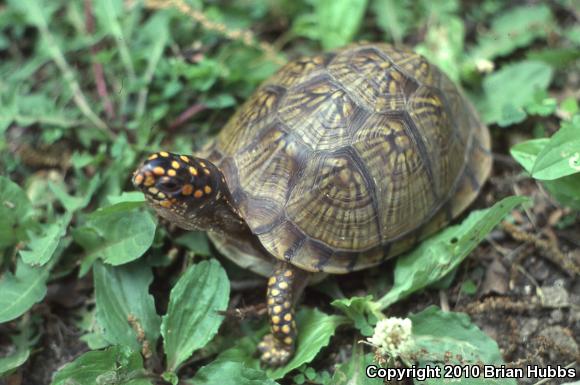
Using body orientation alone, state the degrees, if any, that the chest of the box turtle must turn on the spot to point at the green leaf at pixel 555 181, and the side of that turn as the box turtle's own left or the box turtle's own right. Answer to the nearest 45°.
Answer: approximately 135° to the box turtle's own left

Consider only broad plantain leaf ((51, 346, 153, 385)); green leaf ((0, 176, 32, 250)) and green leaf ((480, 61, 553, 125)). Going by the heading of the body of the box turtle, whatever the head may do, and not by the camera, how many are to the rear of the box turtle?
1

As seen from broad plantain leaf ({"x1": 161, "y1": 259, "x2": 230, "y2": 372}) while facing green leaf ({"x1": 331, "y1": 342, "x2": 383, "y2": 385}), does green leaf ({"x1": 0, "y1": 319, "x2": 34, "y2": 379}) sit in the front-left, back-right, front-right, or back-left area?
back-right

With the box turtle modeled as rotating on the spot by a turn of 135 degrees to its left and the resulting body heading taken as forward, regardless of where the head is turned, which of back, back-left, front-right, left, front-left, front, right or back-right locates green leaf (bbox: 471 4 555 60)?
front-left

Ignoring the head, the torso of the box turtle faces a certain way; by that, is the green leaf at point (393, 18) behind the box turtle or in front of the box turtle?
behind

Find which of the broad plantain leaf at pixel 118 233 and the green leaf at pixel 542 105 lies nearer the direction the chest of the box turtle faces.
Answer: the broad plantain leaf

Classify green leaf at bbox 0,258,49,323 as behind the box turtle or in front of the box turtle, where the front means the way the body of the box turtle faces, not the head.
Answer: in front

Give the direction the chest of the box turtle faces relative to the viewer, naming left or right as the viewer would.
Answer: facing the viewer and to the left of the viewer

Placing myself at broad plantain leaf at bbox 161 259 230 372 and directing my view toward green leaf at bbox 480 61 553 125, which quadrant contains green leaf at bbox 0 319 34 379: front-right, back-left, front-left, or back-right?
back-left

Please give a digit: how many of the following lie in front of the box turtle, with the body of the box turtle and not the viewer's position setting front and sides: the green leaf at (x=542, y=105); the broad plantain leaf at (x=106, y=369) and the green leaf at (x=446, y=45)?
1

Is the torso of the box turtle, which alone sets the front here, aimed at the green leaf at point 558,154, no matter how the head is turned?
no

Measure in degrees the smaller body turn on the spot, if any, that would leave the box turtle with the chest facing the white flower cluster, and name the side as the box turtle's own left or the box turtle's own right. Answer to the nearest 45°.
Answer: approximately 45° to the box turtle's own left

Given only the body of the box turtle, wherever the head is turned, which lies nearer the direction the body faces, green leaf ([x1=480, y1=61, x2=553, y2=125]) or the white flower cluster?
the white flower cluster
